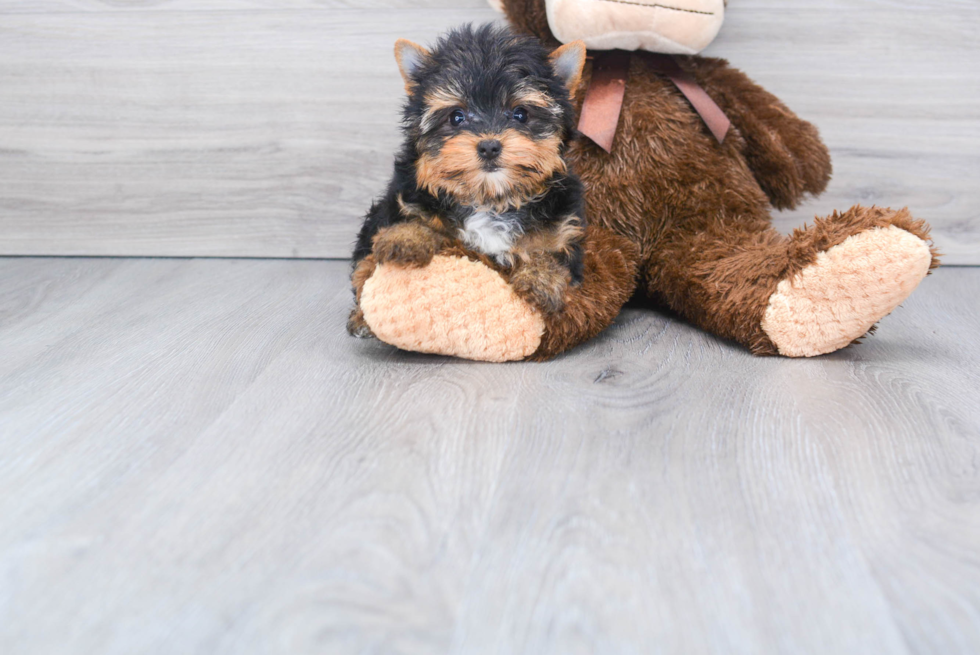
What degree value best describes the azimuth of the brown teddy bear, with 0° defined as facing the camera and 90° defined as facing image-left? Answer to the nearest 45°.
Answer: approximately 0°

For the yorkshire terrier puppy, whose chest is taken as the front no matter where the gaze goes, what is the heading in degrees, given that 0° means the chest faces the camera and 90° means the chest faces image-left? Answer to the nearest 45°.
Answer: approximately 0°
